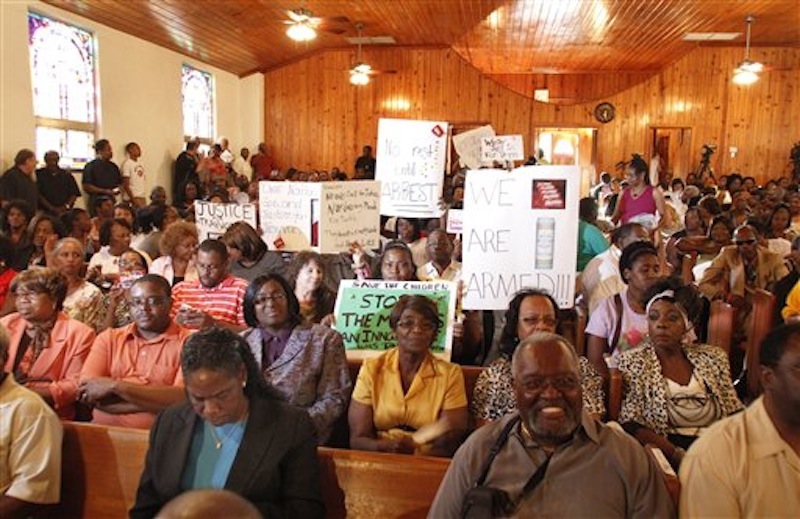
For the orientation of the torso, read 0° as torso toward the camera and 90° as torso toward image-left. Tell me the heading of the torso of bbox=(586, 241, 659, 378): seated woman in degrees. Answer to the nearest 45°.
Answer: approximately 315°

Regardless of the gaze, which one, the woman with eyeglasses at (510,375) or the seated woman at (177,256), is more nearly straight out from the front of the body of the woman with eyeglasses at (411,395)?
the woman with eyeglasses

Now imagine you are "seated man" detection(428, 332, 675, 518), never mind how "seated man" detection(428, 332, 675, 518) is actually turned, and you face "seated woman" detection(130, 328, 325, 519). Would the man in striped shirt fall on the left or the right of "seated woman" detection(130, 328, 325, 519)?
right

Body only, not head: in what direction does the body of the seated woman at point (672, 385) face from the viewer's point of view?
toward the camera

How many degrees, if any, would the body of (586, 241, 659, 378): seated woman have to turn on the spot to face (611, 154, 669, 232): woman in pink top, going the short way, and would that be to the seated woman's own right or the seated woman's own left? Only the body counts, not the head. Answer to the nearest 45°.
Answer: approximately 135° to the seated woman's own left

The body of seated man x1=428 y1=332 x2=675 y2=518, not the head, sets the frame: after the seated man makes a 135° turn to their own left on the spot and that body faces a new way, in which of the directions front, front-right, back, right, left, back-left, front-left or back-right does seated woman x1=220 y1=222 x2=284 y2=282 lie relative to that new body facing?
left

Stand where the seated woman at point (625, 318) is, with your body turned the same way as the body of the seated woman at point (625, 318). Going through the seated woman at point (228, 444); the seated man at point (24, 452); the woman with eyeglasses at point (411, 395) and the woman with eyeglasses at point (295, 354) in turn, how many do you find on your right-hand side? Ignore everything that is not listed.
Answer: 4

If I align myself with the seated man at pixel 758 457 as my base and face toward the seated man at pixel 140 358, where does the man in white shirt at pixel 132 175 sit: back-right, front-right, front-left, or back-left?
front-right

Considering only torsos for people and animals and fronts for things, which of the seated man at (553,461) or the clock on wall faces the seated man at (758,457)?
the clock on wall

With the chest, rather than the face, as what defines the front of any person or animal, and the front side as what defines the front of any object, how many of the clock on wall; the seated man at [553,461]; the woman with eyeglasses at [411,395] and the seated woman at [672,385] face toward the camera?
4

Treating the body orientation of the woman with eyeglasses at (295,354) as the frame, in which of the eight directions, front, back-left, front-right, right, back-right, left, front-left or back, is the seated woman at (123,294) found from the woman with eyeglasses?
right

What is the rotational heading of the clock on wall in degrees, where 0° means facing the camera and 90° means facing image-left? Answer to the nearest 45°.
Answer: approximately 0°

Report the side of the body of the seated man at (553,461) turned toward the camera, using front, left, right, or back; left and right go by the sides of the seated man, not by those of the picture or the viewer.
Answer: front

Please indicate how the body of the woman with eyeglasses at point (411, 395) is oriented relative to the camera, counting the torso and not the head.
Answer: toward the camera

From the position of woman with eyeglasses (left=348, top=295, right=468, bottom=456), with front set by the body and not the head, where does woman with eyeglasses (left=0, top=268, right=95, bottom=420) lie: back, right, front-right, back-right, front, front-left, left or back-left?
right
